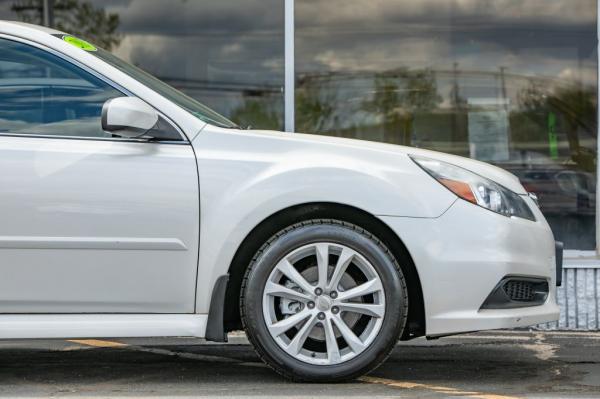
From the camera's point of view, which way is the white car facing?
to the viewer's right
